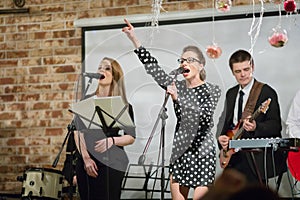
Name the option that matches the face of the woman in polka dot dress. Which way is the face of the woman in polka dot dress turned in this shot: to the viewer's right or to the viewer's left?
to the viewer's left

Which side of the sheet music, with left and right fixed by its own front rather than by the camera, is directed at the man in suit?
right

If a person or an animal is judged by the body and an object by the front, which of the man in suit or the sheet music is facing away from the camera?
the sheet music

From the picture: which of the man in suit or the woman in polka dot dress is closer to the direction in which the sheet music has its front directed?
the man in suit

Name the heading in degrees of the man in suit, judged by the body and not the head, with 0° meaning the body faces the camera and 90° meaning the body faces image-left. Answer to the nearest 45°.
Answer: approximately 45°

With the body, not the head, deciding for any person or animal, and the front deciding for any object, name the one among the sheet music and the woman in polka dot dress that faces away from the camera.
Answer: the sheet music

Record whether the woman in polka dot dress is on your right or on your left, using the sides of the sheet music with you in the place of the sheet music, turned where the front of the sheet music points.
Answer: on your right

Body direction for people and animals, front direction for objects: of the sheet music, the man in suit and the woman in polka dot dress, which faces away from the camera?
the sheet music

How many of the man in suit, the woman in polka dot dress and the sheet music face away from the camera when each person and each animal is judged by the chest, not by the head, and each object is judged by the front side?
1

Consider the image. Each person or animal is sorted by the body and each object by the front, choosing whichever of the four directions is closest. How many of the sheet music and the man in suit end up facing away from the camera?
1

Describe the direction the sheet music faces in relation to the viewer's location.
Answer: facing away from the viewer

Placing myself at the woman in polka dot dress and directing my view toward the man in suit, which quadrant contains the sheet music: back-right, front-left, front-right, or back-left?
back-left

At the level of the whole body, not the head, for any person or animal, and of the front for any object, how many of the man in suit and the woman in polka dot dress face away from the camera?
0

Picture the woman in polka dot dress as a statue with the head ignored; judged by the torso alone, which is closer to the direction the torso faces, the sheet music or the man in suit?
the sheet music

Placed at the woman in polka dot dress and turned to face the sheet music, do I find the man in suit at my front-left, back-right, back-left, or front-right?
back-right
